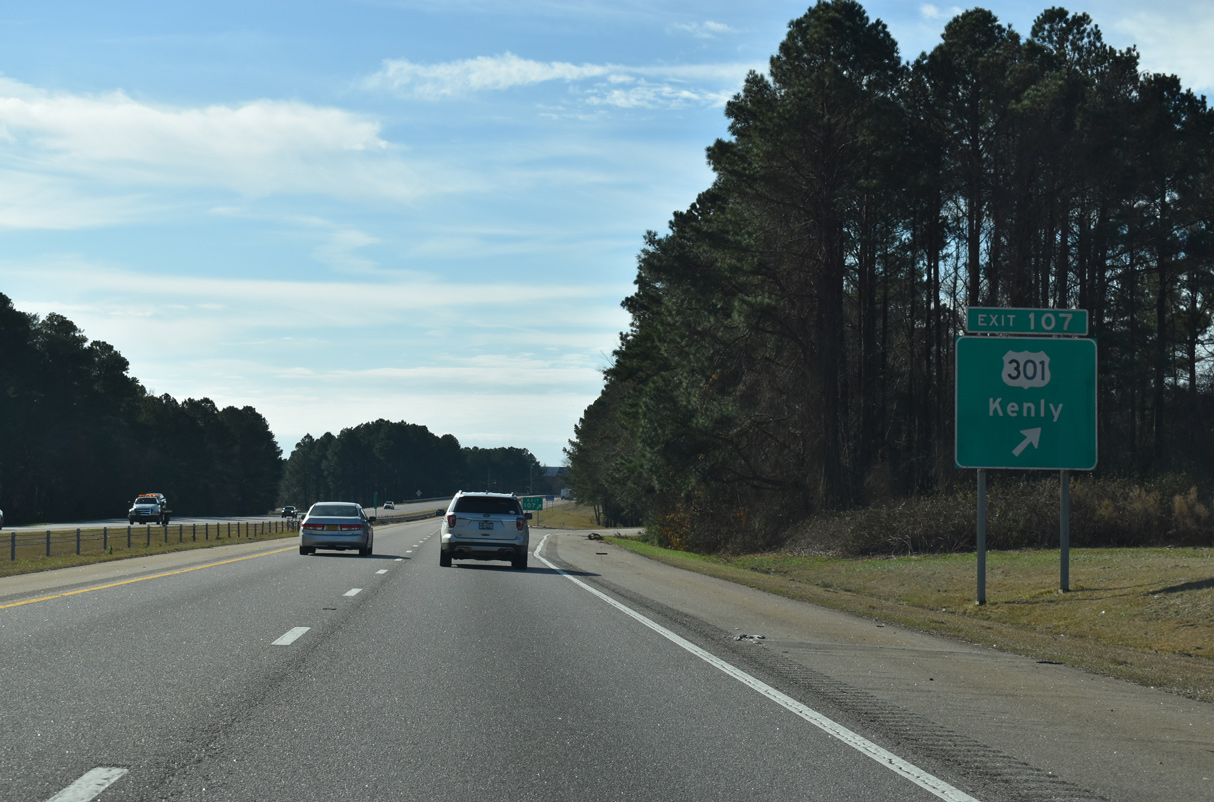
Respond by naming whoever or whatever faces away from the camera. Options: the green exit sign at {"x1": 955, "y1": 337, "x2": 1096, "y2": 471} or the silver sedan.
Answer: the silver sedan

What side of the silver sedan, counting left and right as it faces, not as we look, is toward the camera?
back

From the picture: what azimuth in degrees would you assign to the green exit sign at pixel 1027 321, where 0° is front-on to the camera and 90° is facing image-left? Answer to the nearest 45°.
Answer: approximately 0°

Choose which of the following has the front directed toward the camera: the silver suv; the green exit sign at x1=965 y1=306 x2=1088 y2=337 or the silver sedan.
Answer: the green exit sign

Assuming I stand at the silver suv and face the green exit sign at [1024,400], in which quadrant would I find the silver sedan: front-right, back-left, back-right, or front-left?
back-left

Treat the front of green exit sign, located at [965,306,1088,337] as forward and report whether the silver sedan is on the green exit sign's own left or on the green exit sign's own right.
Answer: on the green exit sign's own right

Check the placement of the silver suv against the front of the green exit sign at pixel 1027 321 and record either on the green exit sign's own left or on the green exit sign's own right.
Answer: on the green exit sign's own right

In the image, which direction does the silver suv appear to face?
away from the camera

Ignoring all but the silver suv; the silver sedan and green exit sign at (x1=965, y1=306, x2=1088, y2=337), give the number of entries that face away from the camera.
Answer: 2

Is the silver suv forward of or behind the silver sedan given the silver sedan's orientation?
behind

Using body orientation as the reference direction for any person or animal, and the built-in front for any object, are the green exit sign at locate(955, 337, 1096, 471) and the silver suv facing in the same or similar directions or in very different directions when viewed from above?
very different directions
